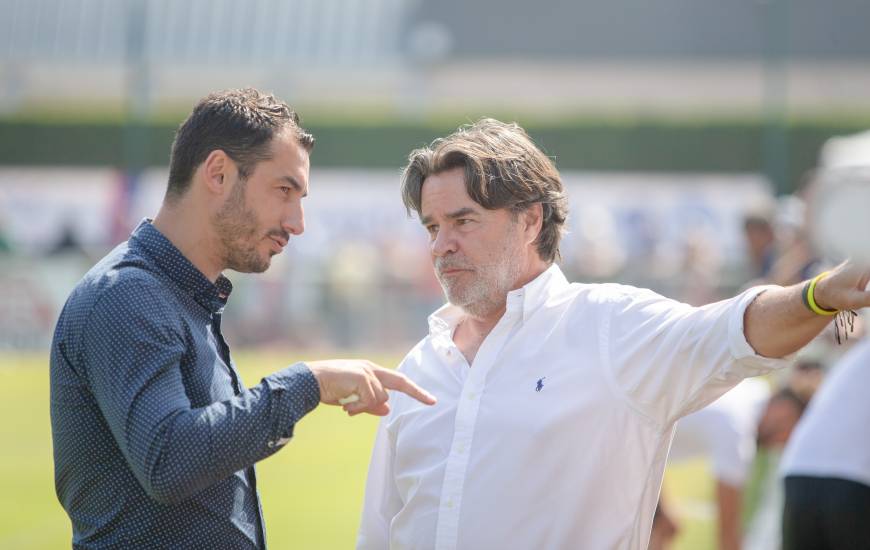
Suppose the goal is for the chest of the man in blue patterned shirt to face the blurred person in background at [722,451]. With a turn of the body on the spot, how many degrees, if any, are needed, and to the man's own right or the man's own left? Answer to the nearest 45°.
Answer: approximately 45° to the man's own left

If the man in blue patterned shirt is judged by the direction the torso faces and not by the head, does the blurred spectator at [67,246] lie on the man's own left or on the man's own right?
on the man's own left

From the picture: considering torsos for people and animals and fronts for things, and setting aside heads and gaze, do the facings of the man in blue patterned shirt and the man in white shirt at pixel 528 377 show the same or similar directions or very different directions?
very different directions

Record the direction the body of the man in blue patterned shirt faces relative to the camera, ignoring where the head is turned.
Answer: to the viewer's right

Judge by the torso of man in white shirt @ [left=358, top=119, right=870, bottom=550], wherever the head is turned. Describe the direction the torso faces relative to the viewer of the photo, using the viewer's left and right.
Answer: facing the viewer and to the left of the viewer

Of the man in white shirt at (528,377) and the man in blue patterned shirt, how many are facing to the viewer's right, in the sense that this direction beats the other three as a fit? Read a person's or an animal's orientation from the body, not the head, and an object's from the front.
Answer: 1

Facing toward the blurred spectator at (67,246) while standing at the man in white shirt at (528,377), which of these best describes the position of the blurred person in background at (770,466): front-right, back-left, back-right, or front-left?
front-right

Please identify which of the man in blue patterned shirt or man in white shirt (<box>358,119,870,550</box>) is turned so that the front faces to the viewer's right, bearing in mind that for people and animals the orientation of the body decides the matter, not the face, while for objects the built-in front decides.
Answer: the man in blue patterned shirt

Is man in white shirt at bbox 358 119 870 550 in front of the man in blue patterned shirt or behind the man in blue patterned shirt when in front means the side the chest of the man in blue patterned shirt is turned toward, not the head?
in front

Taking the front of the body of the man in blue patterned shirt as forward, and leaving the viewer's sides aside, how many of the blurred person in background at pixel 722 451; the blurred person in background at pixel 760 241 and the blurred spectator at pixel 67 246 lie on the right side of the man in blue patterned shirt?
0

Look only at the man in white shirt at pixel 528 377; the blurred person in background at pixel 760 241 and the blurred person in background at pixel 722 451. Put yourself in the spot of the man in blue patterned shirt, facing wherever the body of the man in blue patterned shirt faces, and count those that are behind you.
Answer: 0

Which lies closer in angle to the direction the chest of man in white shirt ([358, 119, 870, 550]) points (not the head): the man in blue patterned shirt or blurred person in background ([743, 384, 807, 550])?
the man in blue patterned shirt
